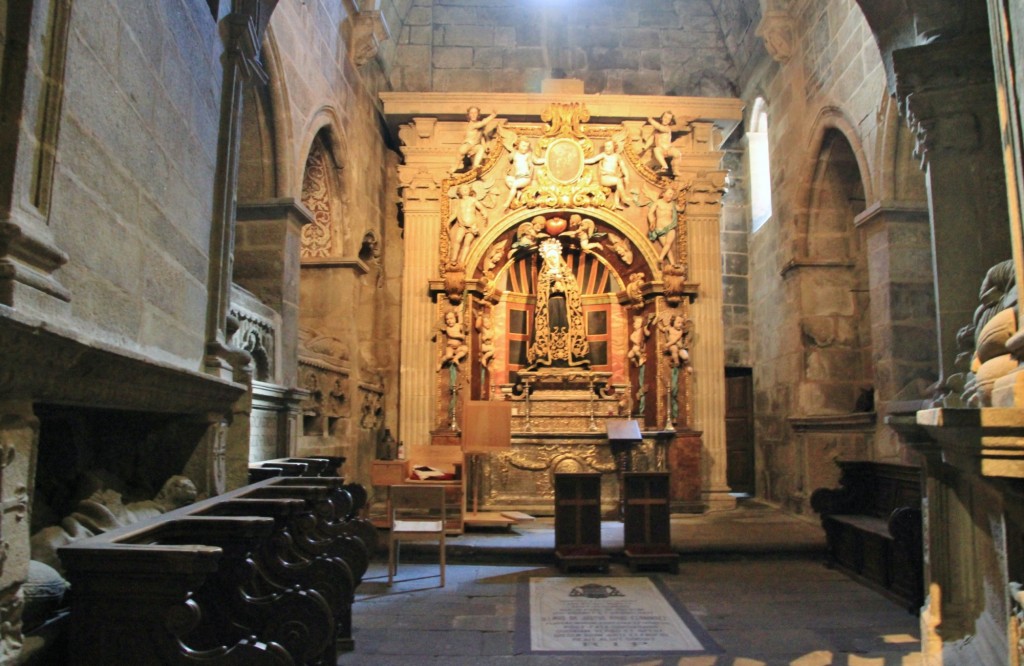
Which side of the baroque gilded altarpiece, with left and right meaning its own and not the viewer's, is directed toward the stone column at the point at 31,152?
front

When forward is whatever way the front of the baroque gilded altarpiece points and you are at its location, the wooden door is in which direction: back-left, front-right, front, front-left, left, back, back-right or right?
back-left

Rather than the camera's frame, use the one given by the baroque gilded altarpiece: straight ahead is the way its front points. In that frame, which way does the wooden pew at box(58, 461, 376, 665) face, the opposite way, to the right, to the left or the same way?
to the left

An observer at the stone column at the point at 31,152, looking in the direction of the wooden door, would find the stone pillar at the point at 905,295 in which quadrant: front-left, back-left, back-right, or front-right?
front-right

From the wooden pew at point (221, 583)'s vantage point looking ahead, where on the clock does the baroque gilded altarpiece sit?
The baroque gilded altarpiece is roughly at 10 o'clock from the wooden pew.

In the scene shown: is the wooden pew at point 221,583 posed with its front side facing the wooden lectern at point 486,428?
no

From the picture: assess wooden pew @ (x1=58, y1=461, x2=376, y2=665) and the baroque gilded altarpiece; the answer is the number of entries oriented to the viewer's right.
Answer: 1

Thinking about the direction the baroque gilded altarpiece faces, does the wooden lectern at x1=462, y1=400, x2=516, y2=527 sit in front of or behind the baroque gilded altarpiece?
in front

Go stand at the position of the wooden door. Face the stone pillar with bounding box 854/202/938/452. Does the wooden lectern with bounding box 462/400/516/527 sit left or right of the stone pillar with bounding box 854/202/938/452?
right

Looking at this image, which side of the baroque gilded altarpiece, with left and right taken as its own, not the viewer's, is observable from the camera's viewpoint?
front

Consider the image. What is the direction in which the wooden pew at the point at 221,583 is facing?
to the viewer's right

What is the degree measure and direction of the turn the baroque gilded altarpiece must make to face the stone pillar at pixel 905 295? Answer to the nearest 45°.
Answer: approximately 45° to its left

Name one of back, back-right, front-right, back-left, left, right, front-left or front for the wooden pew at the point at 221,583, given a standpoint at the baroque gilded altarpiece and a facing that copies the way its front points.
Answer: front

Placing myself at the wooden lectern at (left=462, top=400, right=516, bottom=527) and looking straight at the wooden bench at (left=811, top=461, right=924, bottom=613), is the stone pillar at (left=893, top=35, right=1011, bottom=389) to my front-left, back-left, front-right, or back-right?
front-right

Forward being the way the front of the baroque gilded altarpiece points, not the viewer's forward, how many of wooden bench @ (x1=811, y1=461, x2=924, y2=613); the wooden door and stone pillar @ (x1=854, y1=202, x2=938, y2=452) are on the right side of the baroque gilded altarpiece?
0
